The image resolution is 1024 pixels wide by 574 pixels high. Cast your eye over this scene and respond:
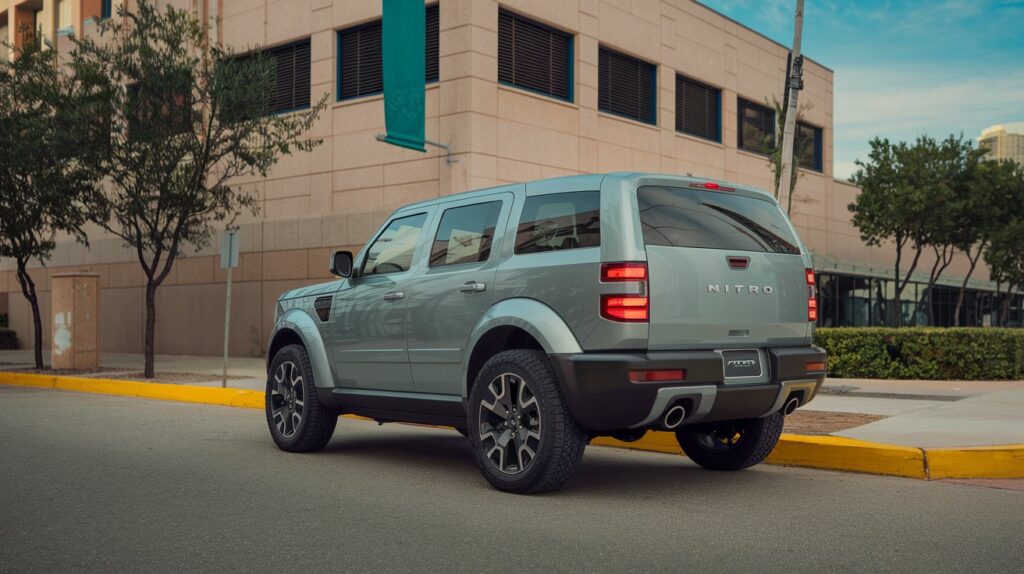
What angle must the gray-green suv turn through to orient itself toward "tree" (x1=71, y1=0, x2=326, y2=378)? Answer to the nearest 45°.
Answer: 0° — it already faces it

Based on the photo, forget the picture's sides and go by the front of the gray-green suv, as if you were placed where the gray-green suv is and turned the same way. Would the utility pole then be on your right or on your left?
on your right

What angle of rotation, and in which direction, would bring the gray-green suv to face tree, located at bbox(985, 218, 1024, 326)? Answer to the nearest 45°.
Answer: approximately 90° to its right

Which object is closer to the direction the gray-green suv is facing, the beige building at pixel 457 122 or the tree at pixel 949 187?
the beige building

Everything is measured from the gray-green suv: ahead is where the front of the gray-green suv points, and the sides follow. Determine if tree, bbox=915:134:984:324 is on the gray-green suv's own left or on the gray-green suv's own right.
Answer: on the gray-green suv's own right

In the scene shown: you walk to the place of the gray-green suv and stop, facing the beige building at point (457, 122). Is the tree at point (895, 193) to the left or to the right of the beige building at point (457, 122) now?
right

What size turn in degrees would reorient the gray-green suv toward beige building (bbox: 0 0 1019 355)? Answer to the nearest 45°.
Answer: approximately 45° to its right

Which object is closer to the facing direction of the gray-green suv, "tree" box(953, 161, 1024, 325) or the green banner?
the green banner

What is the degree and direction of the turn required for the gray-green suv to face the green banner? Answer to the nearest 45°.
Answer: approximately 45° to its right

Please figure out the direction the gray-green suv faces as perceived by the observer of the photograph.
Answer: facing away from the viewer and to the left of the viewer
